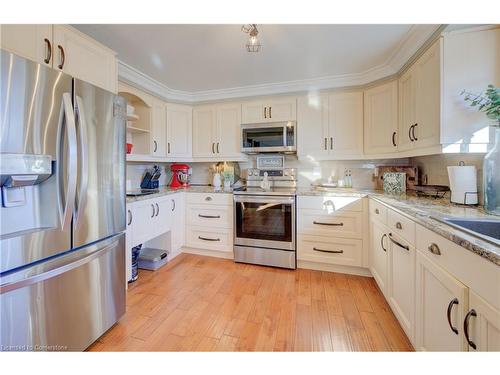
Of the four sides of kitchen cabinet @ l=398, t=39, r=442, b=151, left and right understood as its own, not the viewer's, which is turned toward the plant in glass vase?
left

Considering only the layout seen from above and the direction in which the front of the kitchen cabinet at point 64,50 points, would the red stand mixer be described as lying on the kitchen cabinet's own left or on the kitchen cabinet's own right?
on the kitchen cabinet's own left

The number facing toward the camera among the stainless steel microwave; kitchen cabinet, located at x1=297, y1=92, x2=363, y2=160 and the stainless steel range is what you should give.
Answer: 3

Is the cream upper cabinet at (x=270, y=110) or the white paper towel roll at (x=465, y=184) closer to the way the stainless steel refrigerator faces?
the white paper towel roll

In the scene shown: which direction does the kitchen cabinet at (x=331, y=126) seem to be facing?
toward the camera

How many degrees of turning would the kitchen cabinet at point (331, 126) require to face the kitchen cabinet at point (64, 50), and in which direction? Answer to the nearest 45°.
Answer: approximately 45° to its right

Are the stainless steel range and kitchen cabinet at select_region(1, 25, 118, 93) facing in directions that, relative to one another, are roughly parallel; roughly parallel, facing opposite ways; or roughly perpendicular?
roughly perpendicular

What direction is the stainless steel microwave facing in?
toward the camera

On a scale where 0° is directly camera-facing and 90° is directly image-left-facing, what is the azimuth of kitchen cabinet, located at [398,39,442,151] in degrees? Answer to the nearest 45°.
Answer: approximately 45°

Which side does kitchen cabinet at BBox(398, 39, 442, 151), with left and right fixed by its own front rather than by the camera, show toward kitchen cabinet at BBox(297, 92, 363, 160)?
right

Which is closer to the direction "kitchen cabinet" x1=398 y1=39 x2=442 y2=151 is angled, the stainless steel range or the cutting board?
the stainless steel range
